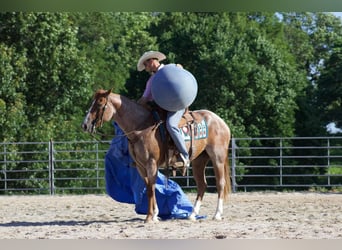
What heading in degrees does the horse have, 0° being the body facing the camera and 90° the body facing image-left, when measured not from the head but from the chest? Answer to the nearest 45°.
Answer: approximately 90°

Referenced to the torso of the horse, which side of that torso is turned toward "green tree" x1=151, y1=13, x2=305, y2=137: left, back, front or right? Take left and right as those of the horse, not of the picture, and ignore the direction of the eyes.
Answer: right

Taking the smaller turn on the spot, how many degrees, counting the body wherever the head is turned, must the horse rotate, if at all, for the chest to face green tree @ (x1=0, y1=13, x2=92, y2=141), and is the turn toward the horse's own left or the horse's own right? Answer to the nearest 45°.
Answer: approximately 90° to the horse's own right

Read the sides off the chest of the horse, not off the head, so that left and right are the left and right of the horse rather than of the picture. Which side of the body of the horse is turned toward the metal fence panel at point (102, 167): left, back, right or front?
right

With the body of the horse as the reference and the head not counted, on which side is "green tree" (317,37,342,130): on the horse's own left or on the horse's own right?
on the horse's own right
